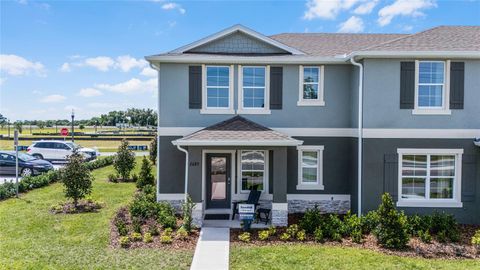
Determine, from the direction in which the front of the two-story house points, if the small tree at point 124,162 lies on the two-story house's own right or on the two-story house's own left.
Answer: on the two-story house's own right

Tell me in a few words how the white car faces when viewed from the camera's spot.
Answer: facing to the right of the viewer

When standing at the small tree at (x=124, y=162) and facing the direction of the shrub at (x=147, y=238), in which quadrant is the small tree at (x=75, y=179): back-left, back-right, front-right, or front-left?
front-right

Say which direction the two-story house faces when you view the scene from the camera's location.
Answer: facing the viewer

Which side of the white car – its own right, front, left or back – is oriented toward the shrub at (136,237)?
right

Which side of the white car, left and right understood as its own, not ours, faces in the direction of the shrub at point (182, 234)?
right

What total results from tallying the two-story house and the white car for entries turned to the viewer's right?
1

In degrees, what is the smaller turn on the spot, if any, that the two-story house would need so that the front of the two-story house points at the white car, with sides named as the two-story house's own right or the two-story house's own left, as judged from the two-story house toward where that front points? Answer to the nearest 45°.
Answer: approximately 135° to the two-story house's own right

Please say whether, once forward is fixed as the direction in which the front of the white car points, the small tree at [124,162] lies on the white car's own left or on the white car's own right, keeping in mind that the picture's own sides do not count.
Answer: on the white car's own right

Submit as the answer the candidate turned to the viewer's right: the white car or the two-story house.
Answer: the white car

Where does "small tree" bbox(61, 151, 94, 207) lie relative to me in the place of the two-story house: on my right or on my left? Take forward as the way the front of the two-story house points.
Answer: on my right

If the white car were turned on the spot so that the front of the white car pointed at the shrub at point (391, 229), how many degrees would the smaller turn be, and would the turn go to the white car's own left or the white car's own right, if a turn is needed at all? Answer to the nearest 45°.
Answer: approximately 90° to the white car's own right
